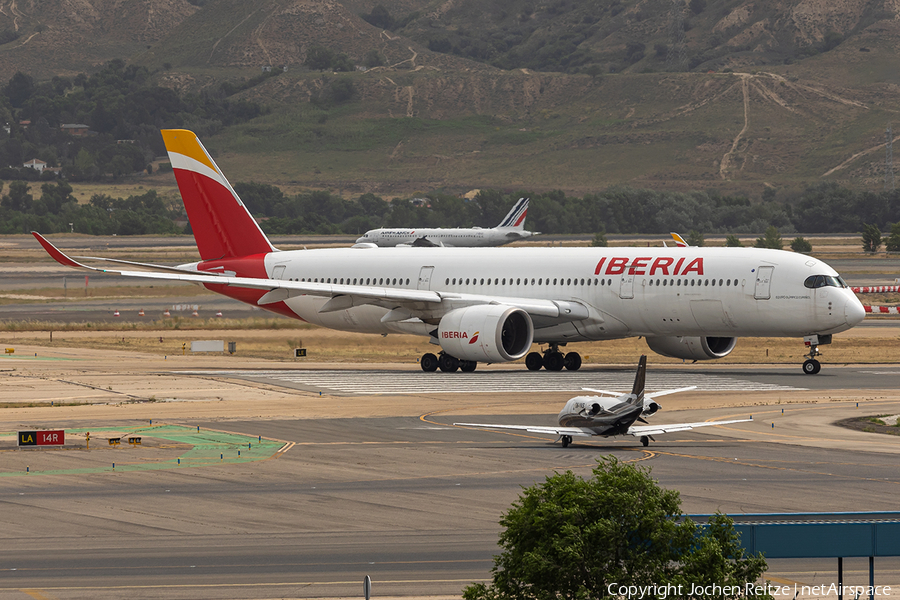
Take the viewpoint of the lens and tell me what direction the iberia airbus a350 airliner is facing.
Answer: facing the viewer and to the right of the viewer

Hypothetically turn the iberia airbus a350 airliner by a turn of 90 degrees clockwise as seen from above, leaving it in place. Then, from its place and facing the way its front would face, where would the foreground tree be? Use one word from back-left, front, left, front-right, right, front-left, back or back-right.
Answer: front-left

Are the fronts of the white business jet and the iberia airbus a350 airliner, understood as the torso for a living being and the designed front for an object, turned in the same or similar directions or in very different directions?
very different directions

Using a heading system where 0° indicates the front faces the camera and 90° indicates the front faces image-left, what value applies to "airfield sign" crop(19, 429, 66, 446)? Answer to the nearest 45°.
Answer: approximately 0°

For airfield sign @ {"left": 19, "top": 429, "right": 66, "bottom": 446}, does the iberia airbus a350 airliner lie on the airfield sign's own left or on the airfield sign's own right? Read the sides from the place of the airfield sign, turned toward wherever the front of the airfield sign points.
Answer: on the airfield sign's own left

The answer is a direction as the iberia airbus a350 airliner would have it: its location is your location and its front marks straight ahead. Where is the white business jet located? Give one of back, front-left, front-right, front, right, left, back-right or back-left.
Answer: front-right
